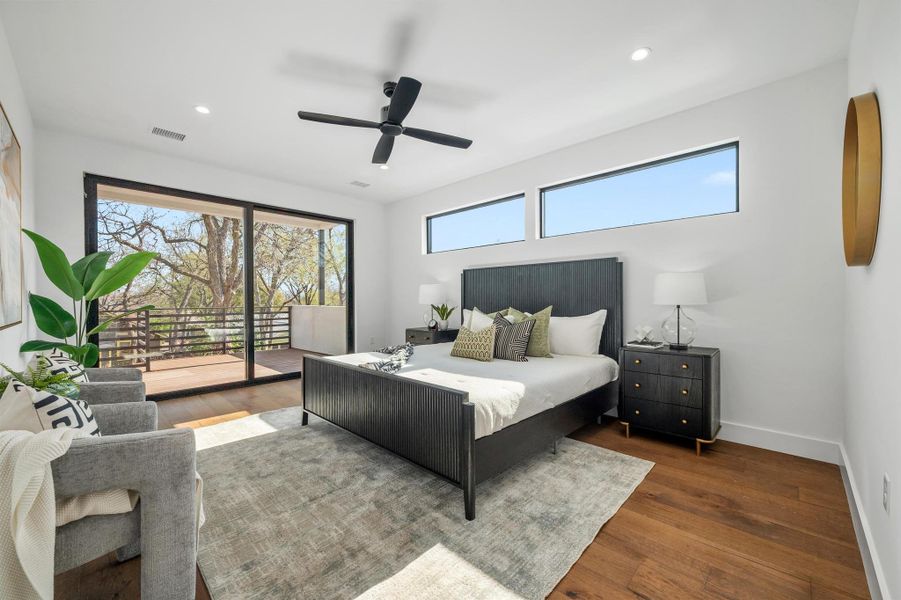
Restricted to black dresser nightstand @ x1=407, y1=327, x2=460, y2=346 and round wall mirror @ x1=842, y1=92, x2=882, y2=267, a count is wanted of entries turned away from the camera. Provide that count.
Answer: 0

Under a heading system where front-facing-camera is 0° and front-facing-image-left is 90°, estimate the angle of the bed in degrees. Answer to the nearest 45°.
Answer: approximately 45°

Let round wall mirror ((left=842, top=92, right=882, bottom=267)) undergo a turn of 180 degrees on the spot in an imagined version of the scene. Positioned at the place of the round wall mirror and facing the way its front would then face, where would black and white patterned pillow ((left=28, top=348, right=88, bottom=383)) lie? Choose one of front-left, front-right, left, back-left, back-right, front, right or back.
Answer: back-right

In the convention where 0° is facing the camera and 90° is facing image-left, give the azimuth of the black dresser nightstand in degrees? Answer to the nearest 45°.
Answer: approximately 45°

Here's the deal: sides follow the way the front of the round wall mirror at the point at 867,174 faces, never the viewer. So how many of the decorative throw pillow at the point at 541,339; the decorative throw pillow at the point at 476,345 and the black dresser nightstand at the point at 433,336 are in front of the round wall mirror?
3

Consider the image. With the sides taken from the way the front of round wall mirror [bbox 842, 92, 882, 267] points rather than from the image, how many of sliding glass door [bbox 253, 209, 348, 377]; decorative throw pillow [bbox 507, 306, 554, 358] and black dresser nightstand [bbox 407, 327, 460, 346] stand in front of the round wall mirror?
3

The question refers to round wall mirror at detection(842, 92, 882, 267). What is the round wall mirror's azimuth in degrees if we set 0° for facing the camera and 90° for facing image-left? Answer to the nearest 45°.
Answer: approximately 90°

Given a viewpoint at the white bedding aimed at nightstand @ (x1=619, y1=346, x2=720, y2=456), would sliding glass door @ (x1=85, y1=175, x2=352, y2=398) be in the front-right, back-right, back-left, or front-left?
back-left

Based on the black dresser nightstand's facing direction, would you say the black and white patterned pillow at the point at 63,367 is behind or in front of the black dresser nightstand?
in front

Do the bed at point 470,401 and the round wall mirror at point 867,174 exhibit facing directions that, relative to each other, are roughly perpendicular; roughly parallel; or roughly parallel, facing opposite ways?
roughly perpendicular

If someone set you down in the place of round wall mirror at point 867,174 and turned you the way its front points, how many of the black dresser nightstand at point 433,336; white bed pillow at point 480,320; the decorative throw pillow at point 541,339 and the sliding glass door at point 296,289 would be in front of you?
4
